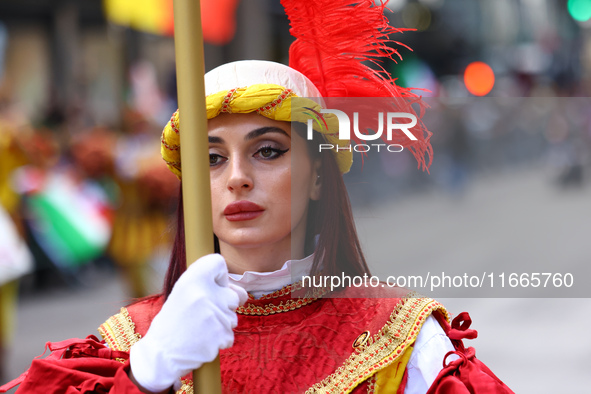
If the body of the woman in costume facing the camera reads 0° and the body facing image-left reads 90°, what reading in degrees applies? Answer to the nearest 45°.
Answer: approximately 0°
